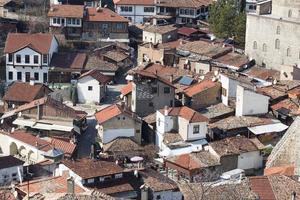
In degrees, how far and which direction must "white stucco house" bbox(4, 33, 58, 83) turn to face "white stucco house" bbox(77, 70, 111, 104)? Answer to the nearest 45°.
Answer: approximately 45° to its left

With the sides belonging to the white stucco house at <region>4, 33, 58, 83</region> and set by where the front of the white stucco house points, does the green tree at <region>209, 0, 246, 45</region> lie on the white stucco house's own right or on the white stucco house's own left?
on the white stucco house's own left

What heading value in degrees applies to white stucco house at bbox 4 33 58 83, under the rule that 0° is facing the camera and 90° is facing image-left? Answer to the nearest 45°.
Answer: approximately 0°

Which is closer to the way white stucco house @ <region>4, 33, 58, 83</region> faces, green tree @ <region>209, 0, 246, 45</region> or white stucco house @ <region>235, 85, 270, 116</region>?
the white stucco house

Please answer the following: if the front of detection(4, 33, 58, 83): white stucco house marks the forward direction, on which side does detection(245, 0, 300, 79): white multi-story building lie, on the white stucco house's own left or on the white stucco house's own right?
on the white stucco house's own left

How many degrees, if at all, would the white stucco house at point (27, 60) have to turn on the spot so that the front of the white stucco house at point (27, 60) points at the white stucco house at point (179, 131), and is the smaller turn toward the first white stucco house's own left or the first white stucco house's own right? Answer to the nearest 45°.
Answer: approximately 45° to the first white stucco house's own left
